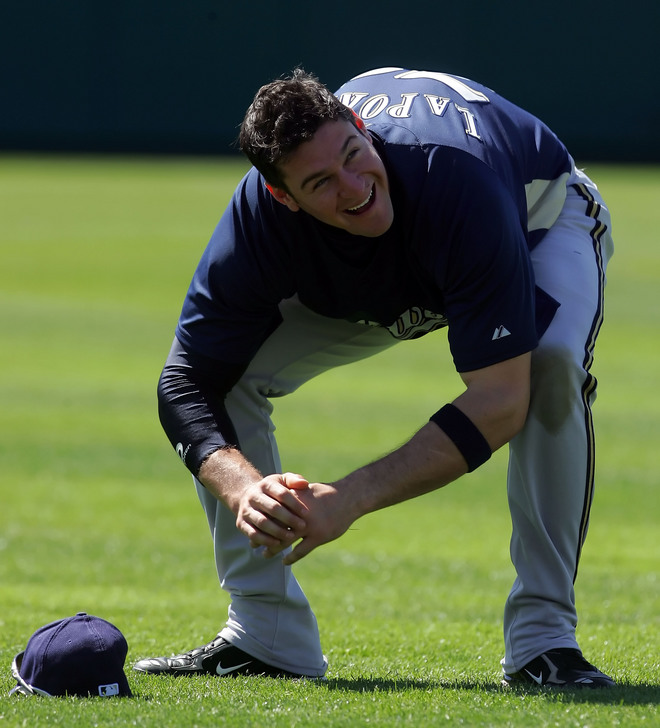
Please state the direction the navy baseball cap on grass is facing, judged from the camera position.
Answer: facing away from the viewer and to the left of the viewer
